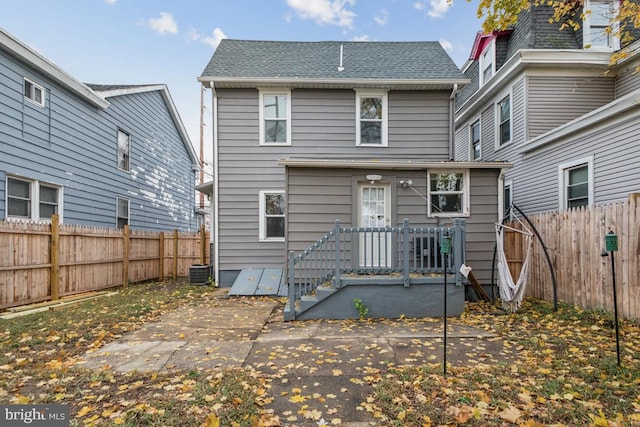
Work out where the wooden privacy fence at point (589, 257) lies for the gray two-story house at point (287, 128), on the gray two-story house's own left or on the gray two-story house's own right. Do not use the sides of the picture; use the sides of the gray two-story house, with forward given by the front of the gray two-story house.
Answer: on the gray two-story house's own right

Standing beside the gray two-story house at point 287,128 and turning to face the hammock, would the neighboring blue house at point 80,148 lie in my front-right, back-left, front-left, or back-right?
back-right

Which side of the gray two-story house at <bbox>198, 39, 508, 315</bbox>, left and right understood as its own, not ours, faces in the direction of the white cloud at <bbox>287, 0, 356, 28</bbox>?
front

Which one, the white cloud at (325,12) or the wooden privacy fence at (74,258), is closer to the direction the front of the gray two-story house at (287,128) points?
the white cloud

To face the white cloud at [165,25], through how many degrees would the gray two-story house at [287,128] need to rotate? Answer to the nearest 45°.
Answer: approximately 45° to its left

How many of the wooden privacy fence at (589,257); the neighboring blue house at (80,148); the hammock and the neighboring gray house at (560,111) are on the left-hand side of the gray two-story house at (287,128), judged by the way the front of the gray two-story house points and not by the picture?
1

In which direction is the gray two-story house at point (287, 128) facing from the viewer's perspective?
away from the camera

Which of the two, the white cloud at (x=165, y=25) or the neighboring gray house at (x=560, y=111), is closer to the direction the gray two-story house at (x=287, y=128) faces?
the white cloud

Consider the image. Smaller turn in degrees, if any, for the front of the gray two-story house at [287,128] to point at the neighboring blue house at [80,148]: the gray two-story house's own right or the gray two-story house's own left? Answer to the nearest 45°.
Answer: approximately 90° to the gray two-story house's own left

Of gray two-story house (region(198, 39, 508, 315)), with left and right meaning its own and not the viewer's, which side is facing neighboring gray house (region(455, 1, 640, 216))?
right

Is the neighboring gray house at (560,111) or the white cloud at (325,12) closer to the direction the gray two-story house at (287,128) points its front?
the white cloud
